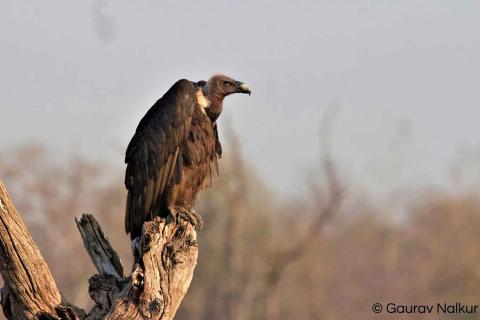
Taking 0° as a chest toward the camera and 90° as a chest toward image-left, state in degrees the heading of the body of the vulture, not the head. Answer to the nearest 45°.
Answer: approximately 270°
